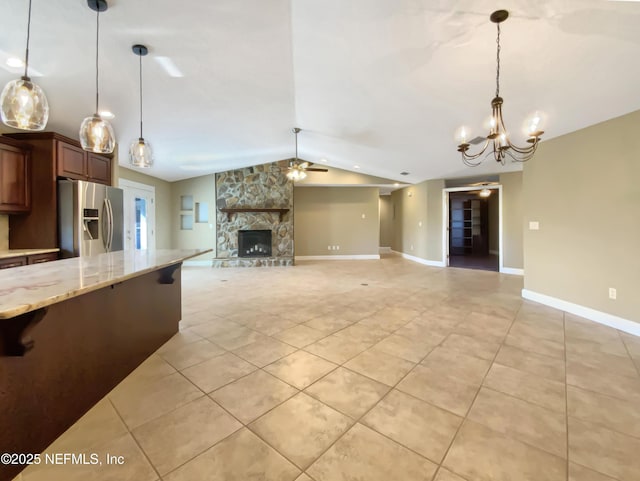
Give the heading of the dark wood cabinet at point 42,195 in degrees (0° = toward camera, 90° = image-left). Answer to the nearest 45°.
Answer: approximately 315°

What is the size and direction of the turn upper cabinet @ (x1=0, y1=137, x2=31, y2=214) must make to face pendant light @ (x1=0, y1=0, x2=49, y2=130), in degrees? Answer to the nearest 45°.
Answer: approximately 45° to its right

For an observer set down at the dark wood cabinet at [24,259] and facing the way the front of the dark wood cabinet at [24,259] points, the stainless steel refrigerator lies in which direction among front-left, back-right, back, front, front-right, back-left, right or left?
left

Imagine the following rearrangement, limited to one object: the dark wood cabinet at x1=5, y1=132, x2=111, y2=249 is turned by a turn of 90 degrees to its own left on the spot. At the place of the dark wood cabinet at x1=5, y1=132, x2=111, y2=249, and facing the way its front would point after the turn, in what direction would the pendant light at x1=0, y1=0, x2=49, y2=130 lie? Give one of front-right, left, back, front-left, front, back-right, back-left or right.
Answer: back-right

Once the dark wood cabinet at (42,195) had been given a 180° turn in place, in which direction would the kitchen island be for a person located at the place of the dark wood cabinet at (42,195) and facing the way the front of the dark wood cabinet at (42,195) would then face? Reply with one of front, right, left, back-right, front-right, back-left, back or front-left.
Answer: back-left

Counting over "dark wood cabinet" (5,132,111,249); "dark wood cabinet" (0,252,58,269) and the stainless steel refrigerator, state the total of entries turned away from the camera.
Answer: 0

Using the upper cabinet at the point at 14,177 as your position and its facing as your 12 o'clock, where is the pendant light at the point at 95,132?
The pendant light is roughly at 1 o'clock from the upper cabinet.

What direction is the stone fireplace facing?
toward the camera

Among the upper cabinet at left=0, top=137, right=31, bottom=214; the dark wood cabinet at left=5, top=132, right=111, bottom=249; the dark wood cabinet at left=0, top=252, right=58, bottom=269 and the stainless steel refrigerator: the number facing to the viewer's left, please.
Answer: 0
